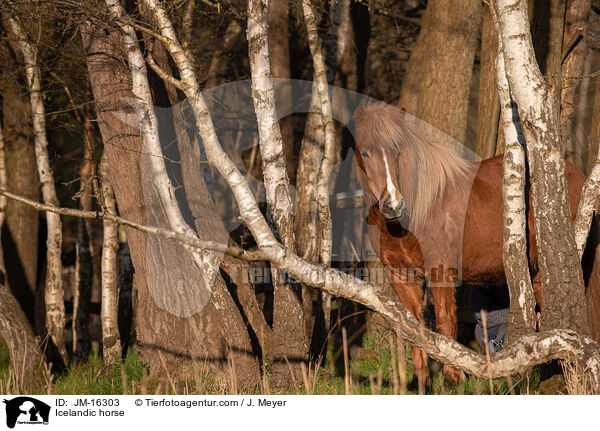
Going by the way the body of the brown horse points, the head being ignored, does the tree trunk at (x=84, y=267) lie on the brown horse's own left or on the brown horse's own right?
on the brown horse's own right

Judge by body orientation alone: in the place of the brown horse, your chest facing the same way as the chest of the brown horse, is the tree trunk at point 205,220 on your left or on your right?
on your right

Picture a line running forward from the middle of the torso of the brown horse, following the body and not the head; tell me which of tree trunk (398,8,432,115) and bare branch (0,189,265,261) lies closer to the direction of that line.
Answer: the bare branch

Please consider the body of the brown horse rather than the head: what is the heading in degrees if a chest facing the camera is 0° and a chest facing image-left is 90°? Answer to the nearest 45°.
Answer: approximately 45°

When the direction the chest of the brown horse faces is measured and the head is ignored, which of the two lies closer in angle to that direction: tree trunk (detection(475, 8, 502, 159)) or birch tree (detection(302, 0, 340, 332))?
the birch tree

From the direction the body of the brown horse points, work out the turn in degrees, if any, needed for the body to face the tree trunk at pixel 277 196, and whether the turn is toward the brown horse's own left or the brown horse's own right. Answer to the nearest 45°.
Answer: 0° — it already faces it

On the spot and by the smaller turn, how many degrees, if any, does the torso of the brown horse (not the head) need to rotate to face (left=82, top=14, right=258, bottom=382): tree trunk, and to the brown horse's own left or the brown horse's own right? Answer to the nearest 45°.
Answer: approximately 45° to the brown horse's own right

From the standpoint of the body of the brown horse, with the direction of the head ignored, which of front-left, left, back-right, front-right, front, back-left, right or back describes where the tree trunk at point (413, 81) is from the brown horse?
back-right

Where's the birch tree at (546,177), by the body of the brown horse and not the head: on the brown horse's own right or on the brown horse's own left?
on the brown horse's own left
